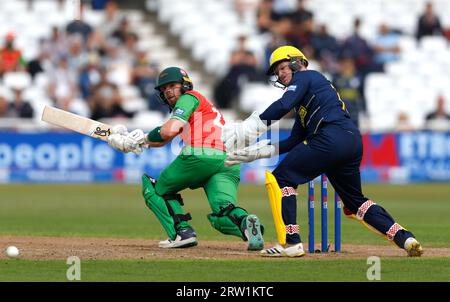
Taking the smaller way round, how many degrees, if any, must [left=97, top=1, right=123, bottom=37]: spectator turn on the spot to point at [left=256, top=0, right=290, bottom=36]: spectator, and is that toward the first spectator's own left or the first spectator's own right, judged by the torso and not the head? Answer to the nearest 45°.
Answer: approximately 90° to the first spectator's own left

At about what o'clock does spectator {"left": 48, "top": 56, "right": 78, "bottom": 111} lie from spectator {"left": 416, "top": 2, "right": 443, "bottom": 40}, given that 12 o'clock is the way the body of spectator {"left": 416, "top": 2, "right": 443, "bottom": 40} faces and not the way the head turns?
spectator {"left": 48, "top": 56, "right": 78, "bottom": 111} is roughly at 2 o'clock from spectator {"left": 416, "top": 2, "right": 443, "bottom": 40}.

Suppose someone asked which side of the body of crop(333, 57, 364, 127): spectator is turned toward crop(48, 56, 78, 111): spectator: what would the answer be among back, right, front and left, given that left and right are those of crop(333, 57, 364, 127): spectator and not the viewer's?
right

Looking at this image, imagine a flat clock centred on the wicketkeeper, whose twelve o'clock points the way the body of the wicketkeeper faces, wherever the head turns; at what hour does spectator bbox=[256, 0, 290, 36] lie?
The spectator is roughly at 3 o'clock from the wicketkeeper.

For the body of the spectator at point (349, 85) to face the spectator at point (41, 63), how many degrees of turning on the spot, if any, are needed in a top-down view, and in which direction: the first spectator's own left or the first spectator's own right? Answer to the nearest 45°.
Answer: approximately 90° to the first spectator's own right

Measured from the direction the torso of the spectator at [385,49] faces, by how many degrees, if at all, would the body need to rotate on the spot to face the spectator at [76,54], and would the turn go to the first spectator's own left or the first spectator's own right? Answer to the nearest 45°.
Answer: approximately 45° to the first spectator's own right

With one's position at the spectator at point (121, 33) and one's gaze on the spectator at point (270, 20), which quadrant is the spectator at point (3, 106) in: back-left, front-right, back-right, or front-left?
back-right

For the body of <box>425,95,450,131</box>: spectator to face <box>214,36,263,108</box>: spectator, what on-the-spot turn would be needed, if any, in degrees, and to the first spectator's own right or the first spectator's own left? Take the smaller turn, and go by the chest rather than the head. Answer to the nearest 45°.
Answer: approximately 90° to the first spectator's own right

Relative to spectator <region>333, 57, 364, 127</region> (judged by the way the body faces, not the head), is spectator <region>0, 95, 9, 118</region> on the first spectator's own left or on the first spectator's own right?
on the first spectator's own right

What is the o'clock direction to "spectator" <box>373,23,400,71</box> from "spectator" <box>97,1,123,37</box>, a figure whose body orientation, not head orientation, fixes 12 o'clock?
"spectator" <box>373,23,400,71</box> is roughly at 9 o'clock from "spectator" <box>97,1,123,37</box>.

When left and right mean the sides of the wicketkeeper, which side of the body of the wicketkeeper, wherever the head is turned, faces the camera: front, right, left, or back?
left
